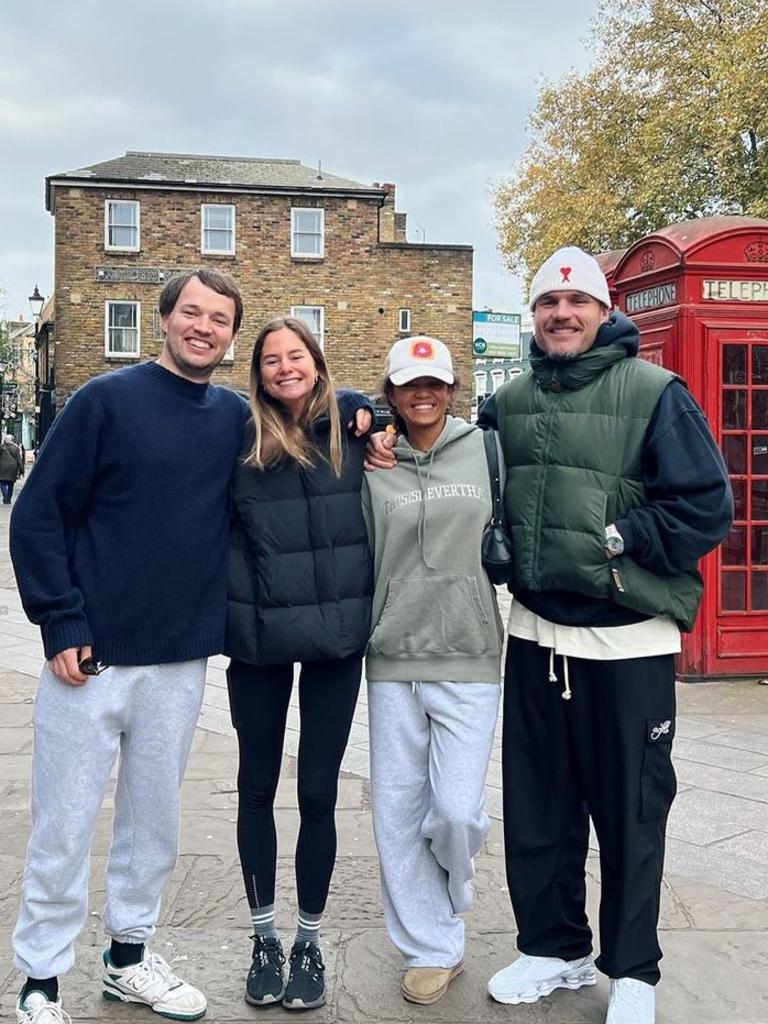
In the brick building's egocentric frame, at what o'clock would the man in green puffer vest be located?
The man in green puffer vest is roughly at 12 o'clock from the brick building.

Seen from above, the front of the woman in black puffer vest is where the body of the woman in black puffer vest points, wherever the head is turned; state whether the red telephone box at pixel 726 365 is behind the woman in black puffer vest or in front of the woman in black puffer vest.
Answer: behind

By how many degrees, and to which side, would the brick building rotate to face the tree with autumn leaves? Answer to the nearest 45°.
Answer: approximately 45° to its left

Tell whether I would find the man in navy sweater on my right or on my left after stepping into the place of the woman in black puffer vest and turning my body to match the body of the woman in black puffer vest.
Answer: on my right

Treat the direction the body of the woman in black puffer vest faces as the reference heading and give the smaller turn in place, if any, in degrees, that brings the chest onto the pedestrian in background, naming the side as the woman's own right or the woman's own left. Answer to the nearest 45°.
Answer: approximately 180°

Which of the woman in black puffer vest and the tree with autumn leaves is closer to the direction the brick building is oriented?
the woman in black puffer vest

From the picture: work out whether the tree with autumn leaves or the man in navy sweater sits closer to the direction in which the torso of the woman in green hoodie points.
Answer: the man in navy sweater

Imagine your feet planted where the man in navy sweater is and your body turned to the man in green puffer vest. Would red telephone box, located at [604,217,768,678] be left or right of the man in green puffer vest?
left

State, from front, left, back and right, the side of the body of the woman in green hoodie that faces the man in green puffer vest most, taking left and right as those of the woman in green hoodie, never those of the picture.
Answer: left
